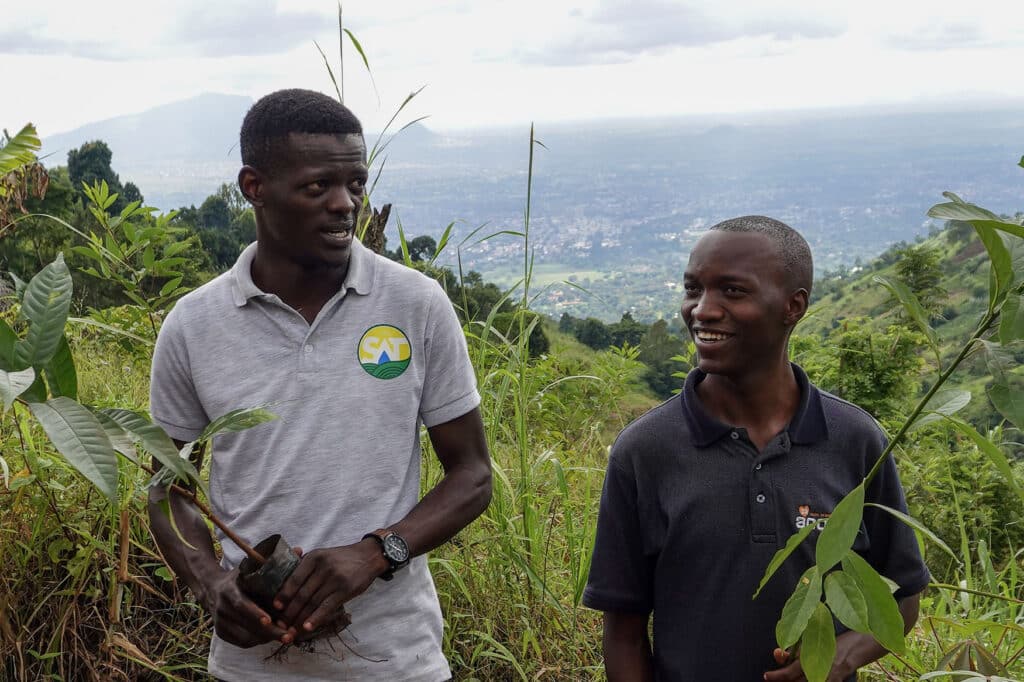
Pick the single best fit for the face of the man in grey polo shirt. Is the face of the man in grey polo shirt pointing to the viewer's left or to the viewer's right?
to the viewer's right

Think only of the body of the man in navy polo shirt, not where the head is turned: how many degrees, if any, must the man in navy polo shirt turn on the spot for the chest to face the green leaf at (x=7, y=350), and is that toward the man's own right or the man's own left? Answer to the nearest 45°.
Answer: approximately 45° to the man's own right

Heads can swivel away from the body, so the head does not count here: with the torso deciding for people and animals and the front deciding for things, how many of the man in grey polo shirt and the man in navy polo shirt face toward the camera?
2

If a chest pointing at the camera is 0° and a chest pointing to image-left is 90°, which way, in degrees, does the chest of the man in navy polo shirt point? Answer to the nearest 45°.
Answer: approximately 0°

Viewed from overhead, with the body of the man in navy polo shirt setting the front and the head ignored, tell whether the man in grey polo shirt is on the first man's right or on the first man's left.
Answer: on the first man's right

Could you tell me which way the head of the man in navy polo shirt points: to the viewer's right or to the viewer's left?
to the viewer's left

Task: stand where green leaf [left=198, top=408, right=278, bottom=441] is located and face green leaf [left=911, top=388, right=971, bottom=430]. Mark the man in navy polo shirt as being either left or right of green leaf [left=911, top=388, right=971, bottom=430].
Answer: left

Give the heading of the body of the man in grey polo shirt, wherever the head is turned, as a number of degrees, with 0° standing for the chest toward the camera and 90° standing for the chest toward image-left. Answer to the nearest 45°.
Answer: approximately 0°
